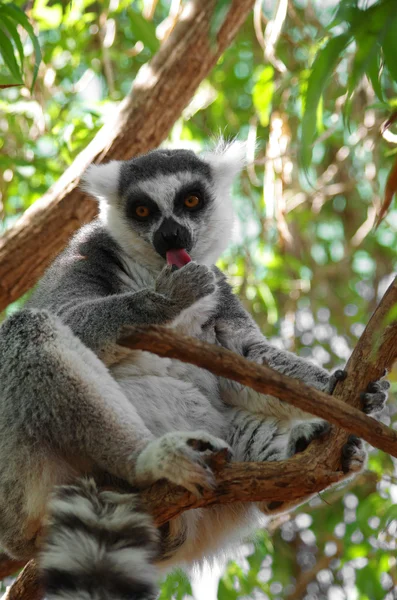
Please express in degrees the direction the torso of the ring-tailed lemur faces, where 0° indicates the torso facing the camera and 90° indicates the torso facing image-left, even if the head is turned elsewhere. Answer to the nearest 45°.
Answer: approximately 315°

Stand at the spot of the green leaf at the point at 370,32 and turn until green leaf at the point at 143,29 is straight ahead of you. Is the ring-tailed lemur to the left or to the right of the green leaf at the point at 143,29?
left
